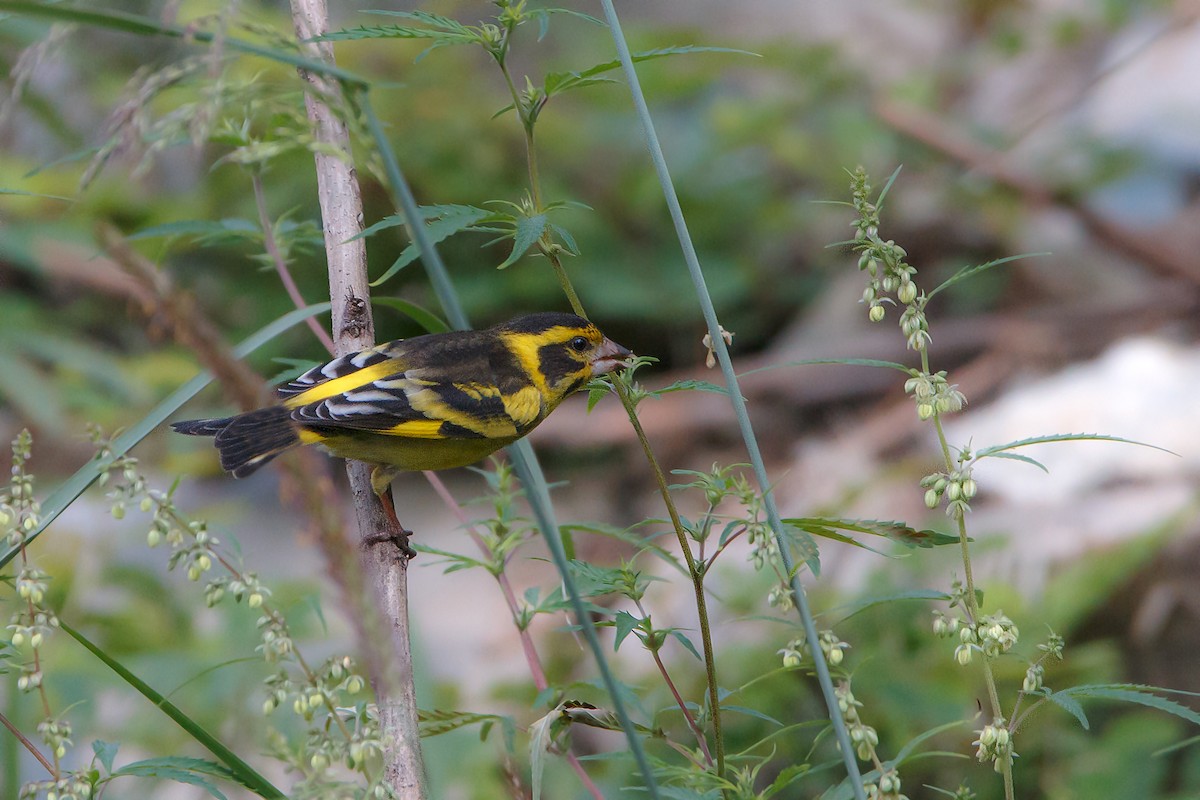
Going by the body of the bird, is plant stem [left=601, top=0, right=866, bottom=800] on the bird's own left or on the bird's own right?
on the bird's own right

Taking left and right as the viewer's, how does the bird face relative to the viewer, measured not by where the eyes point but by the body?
facing to the right of the viewer

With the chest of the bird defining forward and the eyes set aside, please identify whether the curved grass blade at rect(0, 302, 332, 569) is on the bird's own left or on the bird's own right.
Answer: on the bird's own left

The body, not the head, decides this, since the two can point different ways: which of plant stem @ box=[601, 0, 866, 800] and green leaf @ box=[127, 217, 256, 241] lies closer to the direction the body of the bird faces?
the plant stem
